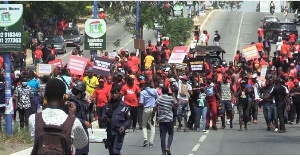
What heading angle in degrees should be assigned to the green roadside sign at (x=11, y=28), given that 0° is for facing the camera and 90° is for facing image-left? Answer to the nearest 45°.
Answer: approximately 0°

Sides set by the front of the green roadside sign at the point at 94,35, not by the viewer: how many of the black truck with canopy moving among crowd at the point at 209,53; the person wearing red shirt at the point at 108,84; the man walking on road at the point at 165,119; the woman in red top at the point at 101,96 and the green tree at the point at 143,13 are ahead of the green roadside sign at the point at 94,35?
3

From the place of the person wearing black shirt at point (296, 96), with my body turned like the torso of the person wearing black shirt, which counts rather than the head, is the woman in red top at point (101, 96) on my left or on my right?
on my right

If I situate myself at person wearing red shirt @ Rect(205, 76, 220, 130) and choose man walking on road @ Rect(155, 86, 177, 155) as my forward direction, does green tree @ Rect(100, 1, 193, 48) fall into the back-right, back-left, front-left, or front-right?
back-right
